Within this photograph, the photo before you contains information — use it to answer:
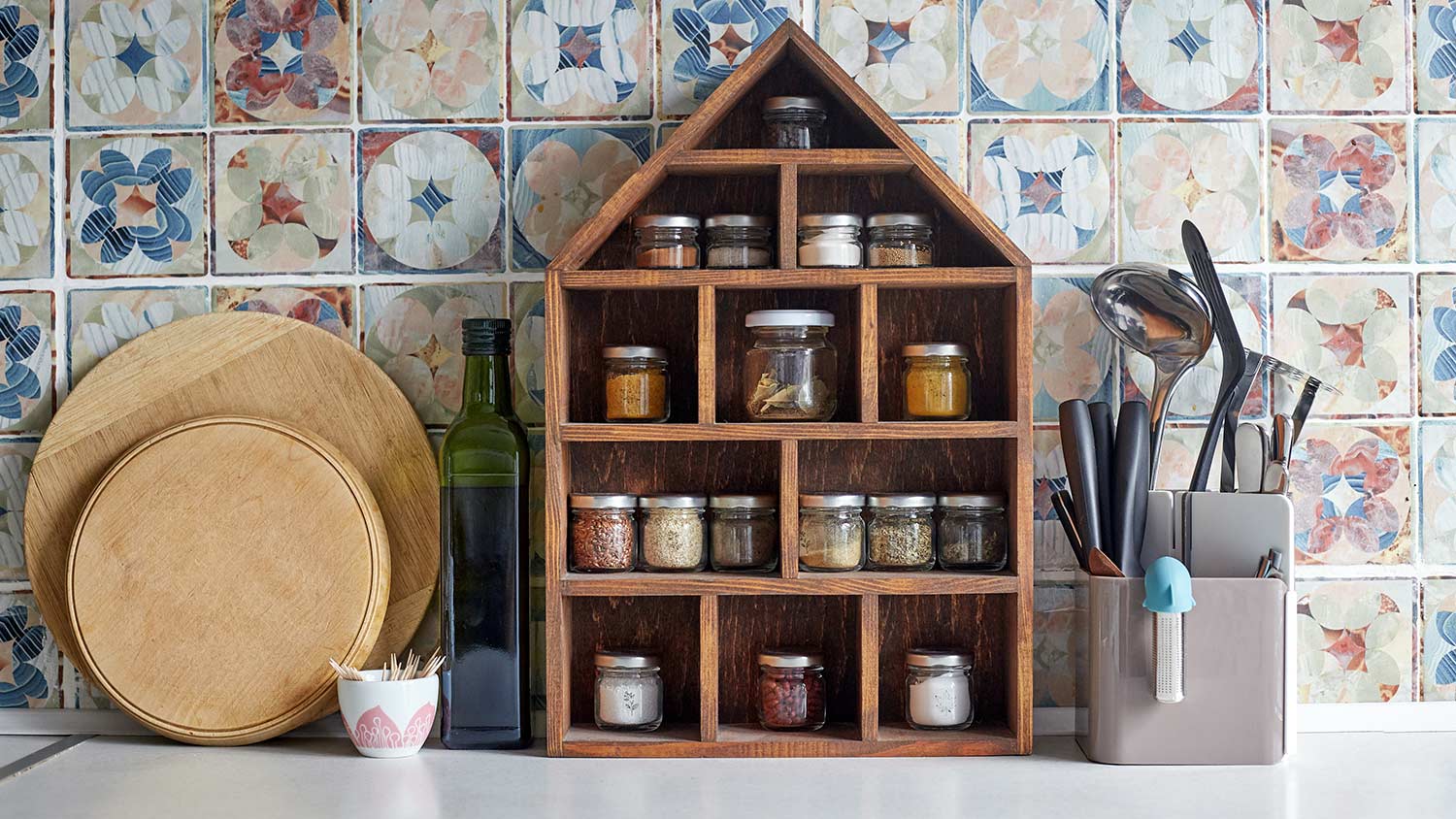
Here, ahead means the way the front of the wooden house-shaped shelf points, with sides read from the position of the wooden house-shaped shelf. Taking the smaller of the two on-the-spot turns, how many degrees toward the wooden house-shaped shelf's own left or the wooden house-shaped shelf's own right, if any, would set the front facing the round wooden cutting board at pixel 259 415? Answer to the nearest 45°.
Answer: approximately 90° to the wooden house-shaped shelf's own right

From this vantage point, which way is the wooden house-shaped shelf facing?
toward the camera
